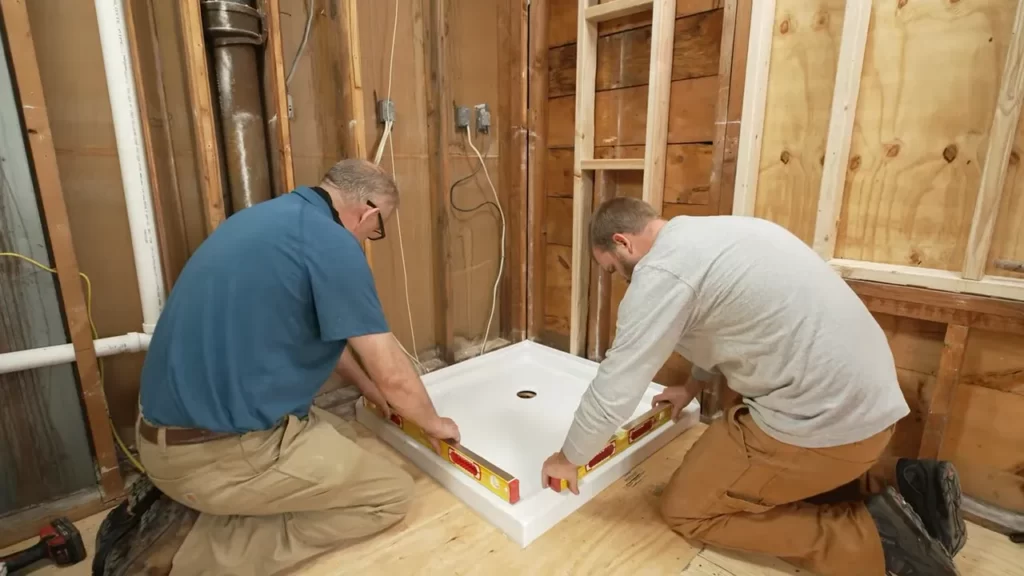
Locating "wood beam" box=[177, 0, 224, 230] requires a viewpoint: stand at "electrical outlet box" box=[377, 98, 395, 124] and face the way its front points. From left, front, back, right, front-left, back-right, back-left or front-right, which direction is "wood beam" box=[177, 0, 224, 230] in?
right

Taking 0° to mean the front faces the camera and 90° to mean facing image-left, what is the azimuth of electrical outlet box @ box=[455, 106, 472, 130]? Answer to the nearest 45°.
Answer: approximately 315°

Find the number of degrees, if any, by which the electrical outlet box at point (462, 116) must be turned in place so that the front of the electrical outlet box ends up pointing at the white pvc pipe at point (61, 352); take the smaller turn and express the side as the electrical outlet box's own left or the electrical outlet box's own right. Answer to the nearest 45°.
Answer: approximately 90° to the electrical outlet box's own right

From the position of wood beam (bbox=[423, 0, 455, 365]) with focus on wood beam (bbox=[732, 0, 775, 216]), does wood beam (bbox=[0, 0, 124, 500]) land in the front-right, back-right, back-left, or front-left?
back-right

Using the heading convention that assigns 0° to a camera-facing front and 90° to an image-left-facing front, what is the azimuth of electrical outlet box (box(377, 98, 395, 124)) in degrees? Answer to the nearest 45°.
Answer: approximately 315°

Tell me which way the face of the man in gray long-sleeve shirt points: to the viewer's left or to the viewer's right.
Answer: to the viewer's left

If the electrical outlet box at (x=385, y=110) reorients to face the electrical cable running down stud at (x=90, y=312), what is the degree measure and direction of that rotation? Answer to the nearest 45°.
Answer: approximately 90° to its right

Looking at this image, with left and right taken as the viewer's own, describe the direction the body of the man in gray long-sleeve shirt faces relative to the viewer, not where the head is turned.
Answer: facing away from the viewer and to the left of the viewer

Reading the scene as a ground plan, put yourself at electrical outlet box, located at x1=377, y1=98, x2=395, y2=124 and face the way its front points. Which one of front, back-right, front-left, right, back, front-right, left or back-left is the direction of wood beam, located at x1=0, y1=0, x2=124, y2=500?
right

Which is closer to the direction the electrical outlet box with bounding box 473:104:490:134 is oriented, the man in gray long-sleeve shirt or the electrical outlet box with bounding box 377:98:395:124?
the man in gray long-sleeve shirt

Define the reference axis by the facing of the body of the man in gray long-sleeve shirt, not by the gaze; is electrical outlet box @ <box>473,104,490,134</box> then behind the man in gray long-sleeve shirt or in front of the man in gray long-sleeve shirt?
in front

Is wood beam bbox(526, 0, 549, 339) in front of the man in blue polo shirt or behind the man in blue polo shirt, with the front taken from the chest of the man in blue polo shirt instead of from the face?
in front
